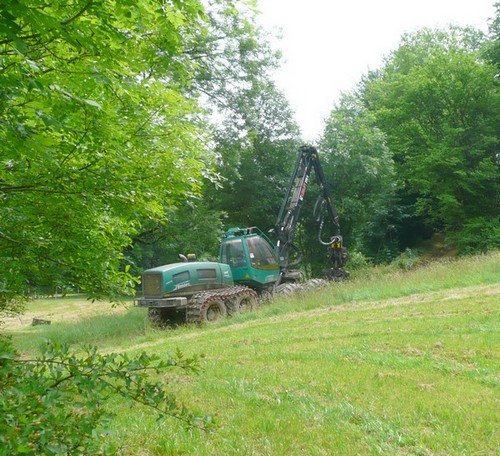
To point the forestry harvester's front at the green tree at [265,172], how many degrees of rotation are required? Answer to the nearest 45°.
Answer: approximately 45° to its left

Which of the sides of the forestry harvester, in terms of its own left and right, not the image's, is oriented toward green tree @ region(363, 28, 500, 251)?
front

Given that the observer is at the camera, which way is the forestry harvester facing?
facing away from the viewer and to the right of the viewer

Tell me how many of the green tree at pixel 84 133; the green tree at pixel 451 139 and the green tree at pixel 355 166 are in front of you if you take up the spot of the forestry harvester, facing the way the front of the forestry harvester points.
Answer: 2

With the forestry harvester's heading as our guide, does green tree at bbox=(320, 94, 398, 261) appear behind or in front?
in front

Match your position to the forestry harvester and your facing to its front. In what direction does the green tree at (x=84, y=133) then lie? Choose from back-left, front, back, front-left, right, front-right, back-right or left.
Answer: back-right

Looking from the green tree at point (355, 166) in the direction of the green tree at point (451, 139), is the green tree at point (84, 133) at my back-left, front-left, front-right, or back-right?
back-right
